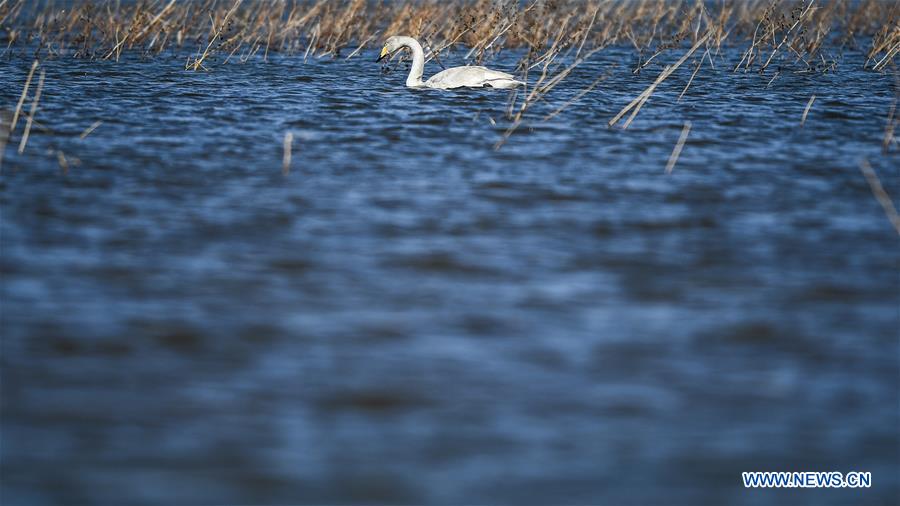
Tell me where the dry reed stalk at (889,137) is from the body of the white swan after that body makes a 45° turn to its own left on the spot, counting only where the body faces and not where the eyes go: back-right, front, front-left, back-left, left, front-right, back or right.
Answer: left

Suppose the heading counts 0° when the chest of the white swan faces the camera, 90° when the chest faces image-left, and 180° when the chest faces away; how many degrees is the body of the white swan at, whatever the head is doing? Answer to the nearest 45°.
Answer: approximately 90°

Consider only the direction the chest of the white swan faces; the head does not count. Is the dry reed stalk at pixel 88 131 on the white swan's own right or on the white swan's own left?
on the white swan's own left

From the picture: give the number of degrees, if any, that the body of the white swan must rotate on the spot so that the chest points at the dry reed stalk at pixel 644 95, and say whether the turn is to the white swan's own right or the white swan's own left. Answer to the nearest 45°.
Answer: approximately 135° to the white swan's own left

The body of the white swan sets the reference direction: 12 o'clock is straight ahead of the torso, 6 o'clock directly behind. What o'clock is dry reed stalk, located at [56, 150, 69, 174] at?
The dry reed stalk is roughly at 10 o'clock from the white swan.

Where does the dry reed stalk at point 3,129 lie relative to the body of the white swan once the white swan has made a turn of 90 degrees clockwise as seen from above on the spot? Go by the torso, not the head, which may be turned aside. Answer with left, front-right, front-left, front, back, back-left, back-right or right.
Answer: back-left
